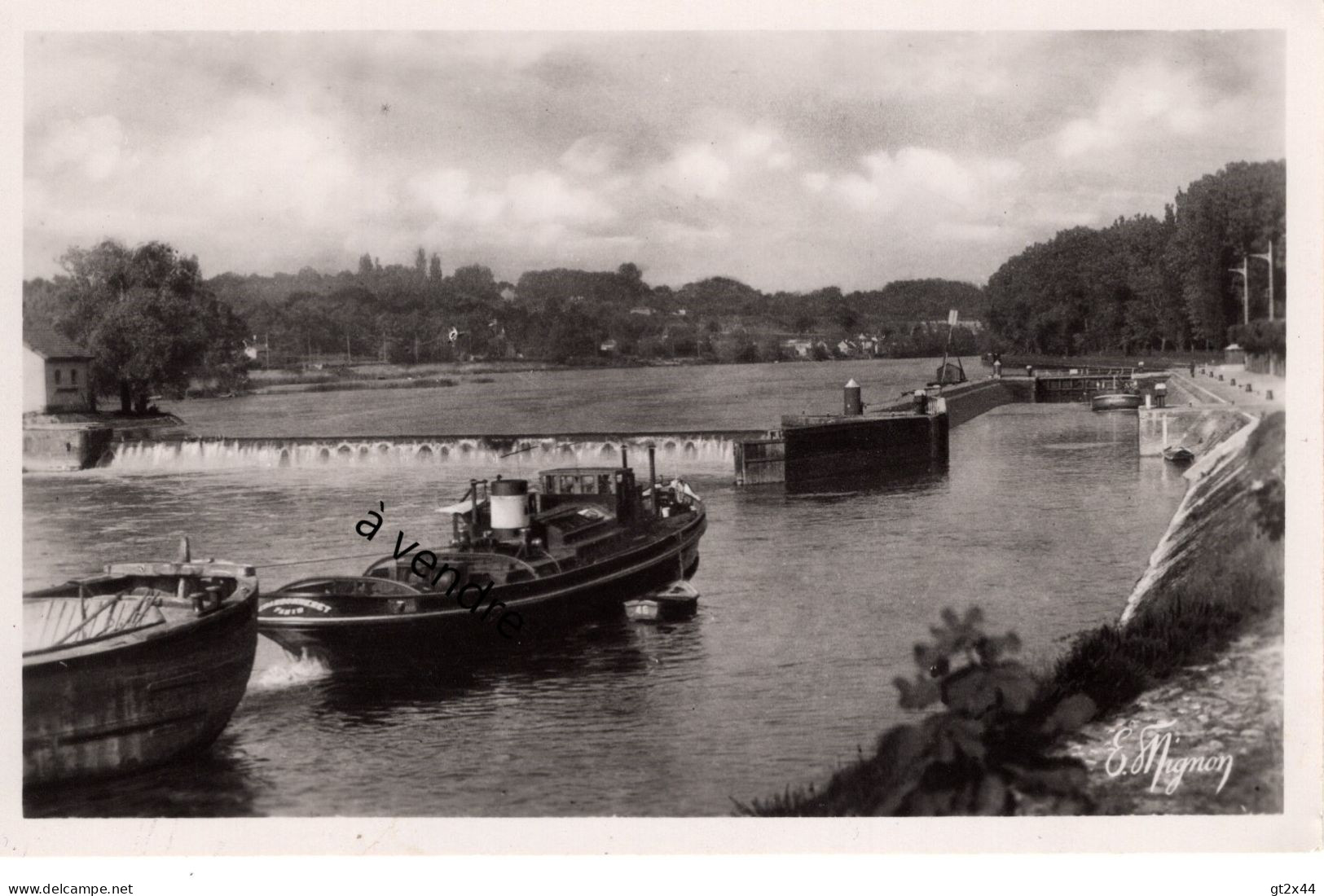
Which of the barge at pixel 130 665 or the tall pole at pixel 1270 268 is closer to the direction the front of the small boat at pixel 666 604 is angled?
the tall pole

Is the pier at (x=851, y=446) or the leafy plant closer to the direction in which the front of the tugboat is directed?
the pier

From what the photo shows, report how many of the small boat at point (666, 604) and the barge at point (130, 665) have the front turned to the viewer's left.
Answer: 0

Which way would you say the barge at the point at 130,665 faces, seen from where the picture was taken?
facing away from the viewer and to the right of the viewer

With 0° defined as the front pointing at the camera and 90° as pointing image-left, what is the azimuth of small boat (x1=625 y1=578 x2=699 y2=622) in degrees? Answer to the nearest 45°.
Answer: approximately 225°

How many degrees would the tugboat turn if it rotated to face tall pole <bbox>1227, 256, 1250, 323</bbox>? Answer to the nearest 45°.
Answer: approximately 45° to its right

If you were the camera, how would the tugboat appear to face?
facing away from the viewer and to the right of the viewer
